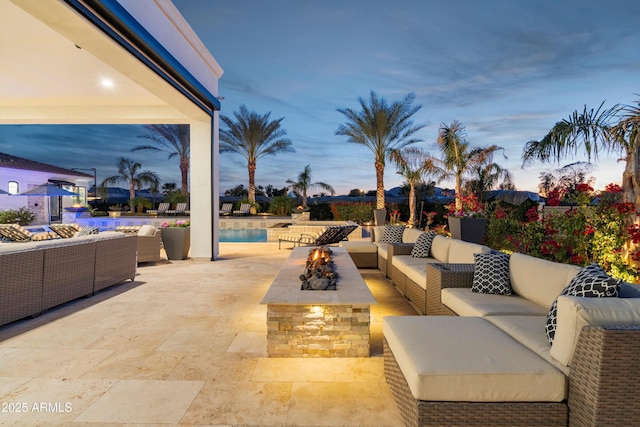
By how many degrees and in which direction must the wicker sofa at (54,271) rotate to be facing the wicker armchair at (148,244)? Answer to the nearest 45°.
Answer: approximately 90° to its right

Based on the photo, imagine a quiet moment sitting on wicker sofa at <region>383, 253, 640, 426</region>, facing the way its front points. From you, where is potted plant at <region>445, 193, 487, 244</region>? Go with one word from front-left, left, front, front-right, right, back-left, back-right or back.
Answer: back-right

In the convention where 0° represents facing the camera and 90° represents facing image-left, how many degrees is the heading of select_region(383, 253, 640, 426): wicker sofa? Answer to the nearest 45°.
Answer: approximately 45°

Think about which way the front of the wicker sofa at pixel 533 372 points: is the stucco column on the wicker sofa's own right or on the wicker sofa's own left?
on the wicker sofa's own right

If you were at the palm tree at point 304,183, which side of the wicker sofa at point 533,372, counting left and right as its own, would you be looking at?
right

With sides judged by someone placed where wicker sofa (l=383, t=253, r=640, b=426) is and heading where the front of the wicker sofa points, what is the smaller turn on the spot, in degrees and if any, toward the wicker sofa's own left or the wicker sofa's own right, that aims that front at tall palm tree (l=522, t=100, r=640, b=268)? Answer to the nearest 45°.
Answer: approximately 135° to the wicker sofa's own right

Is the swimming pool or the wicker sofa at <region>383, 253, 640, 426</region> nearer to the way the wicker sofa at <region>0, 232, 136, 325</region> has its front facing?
the swimming pool

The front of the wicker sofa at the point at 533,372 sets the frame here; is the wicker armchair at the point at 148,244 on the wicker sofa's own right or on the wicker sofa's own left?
on the wicker sofa's own right
